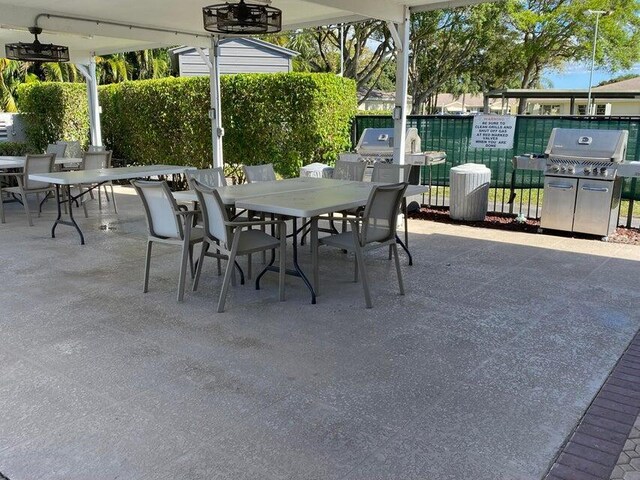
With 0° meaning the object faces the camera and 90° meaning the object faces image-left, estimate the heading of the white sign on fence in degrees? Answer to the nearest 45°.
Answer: approximately 0°

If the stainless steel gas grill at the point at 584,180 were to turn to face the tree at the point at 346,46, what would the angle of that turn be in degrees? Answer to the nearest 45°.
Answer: approximately 135° to its right

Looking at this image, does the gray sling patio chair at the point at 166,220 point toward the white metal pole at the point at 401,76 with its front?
yes

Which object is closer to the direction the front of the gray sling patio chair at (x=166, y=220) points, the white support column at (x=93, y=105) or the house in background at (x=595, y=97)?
the house in background

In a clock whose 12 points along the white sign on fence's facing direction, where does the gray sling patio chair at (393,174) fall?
The gray sling patio chair is roughly at 1 o'clock from the white sign on fence.

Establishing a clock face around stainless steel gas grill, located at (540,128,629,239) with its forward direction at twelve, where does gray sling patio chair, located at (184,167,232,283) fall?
The gray sling patio chair is roughly at 2 o'clock from the stainless steel gas grill.

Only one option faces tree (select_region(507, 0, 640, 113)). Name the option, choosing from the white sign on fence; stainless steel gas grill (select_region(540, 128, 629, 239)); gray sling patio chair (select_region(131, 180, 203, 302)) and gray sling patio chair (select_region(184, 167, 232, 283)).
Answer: gray sling patio chair (select_region(131, 180, 203, 302))

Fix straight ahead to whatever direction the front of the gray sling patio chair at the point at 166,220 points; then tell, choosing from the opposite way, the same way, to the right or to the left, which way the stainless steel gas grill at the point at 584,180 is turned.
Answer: the opposite way

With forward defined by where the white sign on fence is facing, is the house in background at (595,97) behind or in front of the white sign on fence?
behind

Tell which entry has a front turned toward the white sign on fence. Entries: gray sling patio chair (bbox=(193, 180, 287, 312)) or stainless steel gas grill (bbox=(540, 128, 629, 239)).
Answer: the gray sling patio chair

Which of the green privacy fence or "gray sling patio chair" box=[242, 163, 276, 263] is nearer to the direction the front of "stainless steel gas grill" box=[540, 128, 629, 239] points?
the gray sling patio chair

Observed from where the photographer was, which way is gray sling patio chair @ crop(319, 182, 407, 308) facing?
facing away from the viewer and to the left of the viewer
